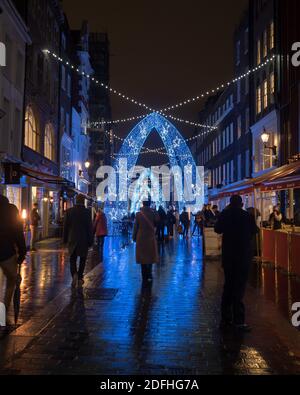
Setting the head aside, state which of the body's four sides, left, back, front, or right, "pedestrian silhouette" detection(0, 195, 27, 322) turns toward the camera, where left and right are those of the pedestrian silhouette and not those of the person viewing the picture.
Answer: back

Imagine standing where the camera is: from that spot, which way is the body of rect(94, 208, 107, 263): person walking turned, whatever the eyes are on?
away from the camera

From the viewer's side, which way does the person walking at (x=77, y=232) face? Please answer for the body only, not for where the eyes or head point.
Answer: away from the camera

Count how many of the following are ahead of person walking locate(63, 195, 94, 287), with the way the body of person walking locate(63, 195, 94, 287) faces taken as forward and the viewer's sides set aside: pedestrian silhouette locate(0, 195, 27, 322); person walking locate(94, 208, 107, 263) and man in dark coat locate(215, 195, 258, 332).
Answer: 1

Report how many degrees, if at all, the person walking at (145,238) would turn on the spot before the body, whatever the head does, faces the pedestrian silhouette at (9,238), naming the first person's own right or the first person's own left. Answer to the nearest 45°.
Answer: approximately 135° to the first person's own left

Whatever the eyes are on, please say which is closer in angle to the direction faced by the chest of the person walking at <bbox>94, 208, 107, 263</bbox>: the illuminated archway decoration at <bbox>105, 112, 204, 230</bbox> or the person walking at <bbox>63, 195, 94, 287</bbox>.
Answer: the illuminated archway decoration

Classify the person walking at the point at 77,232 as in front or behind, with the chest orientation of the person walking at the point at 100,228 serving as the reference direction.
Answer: behind

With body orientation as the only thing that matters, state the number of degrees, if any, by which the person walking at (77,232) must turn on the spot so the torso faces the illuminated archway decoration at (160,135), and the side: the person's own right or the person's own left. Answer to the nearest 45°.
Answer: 0° — they already face it

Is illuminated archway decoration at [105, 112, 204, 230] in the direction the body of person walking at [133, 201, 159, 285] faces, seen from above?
yes

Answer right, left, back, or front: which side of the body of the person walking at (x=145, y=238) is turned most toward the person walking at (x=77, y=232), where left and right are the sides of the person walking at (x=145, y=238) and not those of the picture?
left

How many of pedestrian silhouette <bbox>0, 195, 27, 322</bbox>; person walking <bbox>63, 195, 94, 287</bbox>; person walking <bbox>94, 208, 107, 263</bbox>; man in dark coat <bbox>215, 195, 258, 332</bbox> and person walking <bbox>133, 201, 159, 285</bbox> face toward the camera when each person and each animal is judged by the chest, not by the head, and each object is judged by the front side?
1
